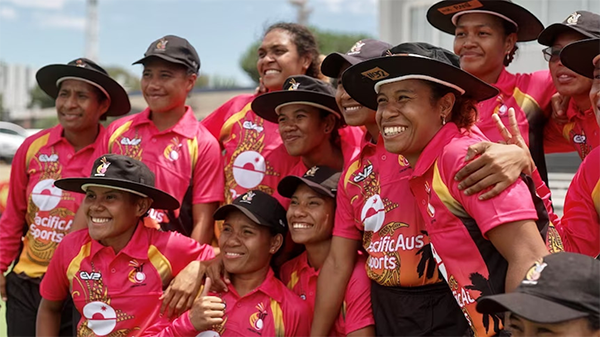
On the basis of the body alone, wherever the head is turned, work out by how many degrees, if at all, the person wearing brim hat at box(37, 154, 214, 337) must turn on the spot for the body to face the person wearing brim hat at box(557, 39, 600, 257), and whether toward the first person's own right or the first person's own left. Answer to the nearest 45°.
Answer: approximately 90° to the first person's own left

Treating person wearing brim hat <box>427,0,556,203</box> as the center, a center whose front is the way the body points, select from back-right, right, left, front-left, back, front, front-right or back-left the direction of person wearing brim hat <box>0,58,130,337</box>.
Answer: front-right

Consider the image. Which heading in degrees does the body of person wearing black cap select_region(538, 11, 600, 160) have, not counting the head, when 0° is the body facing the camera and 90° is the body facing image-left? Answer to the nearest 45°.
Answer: approximately 45°

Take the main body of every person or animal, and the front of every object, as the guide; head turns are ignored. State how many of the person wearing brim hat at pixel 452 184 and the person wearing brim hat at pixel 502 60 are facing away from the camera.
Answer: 0

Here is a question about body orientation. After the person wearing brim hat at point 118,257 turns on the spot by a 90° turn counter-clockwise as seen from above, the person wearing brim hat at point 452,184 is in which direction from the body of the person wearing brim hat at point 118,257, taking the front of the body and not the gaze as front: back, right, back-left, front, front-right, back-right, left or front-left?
front

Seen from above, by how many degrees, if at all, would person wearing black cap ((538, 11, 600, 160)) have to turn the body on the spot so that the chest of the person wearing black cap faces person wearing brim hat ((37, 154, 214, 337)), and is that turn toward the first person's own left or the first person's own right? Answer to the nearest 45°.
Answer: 0° — they already face them

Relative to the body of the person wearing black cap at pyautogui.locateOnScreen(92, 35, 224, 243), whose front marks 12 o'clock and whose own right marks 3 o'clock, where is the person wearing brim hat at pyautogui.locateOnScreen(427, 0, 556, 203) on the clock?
The person wearing brim hat is roughly at 8 o'clock from the person wearing black cap.

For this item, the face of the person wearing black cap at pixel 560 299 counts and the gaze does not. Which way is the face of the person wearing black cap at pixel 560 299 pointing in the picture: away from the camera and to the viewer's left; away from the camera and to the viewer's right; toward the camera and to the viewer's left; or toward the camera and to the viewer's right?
toward the camera and to the viewer's left

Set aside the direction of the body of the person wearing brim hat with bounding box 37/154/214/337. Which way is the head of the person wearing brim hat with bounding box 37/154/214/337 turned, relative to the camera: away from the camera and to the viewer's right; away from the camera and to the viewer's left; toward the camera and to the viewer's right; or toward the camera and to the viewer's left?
toward the camera and to the viewer's left

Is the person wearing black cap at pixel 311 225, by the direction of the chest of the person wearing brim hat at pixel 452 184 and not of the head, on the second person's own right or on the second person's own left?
on the second person's own right

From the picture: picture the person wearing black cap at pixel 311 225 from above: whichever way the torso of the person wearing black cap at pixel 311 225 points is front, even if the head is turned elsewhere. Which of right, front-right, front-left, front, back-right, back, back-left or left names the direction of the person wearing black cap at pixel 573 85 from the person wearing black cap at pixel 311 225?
back-left

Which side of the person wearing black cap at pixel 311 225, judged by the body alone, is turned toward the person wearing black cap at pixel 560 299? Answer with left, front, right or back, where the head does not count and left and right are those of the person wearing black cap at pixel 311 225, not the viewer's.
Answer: left

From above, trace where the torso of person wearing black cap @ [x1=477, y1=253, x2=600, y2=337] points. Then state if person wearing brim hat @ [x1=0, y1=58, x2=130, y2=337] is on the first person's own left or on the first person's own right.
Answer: on the first person's own right
